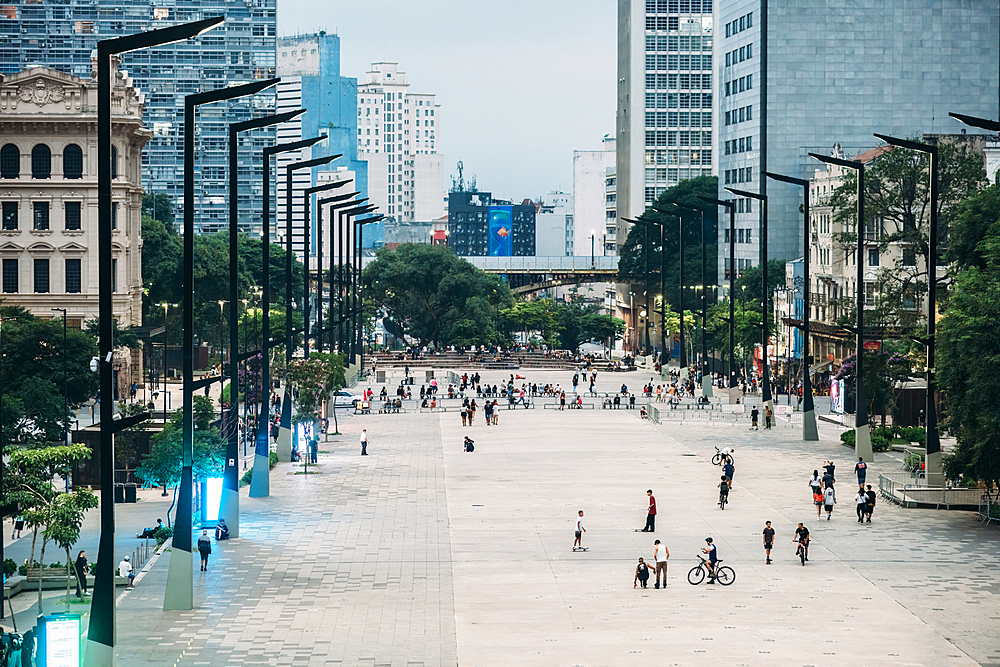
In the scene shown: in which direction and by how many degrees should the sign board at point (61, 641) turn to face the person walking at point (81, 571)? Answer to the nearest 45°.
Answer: approximately 180°

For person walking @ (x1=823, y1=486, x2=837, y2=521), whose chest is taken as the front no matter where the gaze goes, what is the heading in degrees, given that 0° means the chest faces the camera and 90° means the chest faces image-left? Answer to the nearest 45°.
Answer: approximately 180°

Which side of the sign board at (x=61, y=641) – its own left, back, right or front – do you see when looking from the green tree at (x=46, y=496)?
back
